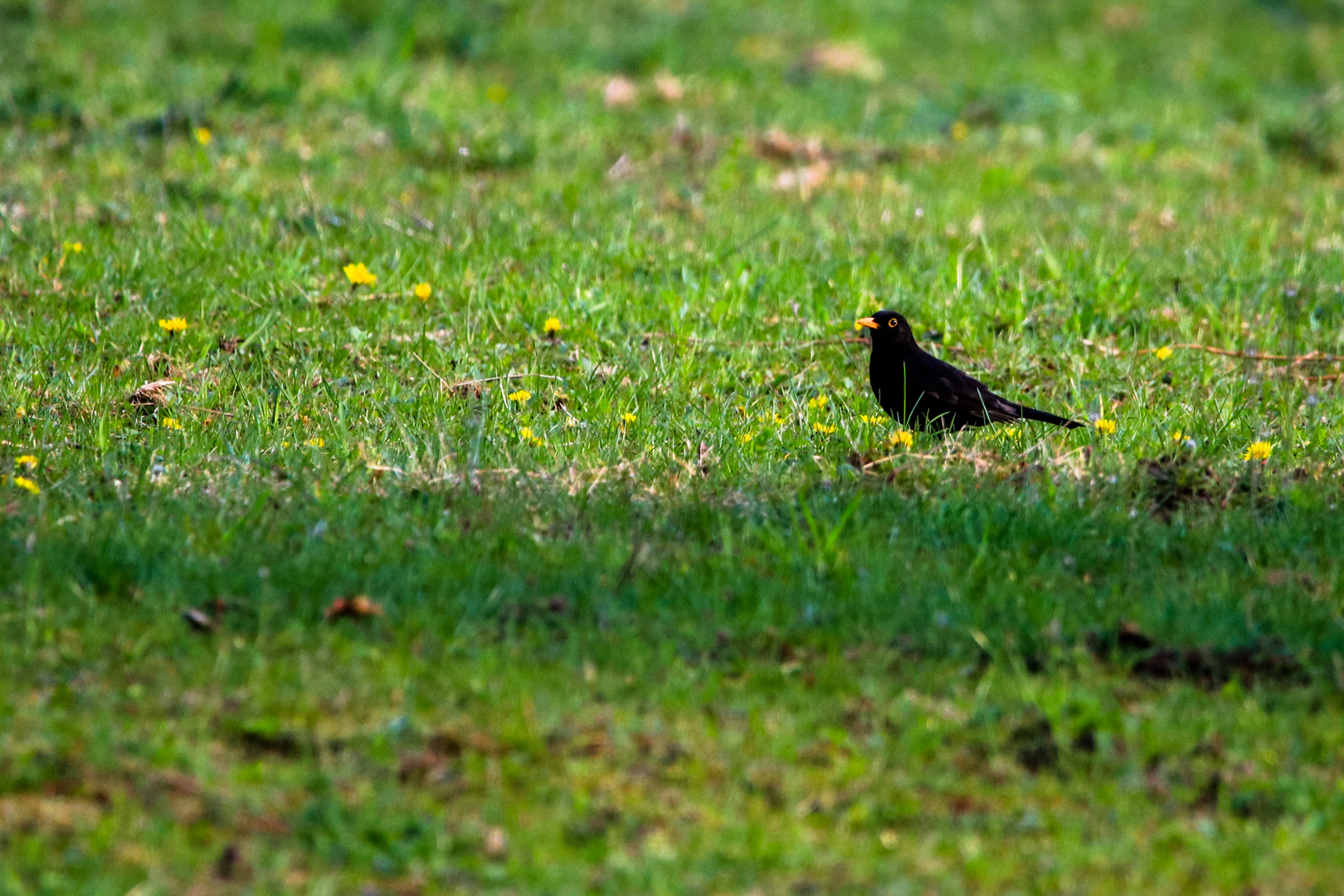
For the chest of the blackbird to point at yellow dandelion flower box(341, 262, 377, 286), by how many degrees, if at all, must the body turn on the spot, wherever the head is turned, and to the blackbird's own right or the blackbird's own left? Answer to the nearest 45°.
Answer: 0° — it already faces it

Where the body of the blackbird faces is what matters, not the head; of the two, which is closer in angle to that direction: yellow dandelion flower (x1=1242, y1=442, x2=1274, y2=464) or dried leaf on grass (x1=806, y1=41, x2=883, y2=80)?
the dried leaf on grass

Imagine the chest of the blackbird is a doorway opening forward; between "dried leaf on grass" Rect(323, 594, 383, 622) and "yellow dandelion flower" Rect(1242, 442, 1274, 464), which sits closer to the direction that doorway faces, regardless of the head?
the dried leaf on grass

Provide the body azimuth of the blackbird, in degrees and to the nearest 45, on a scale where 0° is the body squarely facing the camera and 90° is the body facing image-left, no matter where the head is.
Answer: approximately 90°

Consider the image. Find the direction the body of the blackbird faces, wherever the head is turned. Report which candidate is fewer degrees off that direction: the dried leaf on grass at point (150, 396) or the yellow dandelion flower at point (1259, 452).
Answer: the dried leaf on grass

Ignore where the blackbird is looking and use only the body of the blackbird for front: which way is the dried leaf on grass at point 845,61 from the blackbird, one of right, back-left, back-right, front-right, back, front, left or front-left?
right

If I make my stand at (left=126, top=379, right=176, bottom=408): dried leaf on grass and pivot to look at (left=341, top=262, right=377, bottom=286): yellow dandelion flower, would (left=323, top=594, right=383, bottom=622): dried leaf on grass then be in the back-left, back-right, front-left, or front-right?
back-right

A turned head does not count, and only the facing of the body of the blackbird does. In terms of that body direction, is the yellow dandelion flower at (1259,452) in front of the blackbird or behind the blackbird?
behind

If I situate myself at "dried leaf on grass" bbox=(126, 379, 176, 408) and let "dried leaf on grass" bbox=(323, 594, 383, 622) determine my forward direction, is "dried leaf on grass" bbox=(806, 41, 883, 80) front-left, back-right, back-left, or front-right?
back-left

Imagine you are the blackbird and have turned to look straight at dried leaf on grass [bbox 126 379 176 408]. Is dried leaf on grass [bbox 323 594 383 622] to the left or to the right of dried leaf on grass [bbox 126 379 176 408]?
left

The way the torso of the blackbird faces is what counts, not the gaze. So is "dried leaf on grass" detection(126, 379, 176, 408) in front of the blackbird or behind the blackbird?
in front

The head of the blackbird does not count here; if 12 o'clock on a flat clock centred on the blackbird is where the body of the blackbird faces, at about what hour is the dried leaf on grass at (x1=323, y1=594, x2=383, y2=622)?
The dried leaf on grass is roughly at 10 o'clock from the blackbird.
